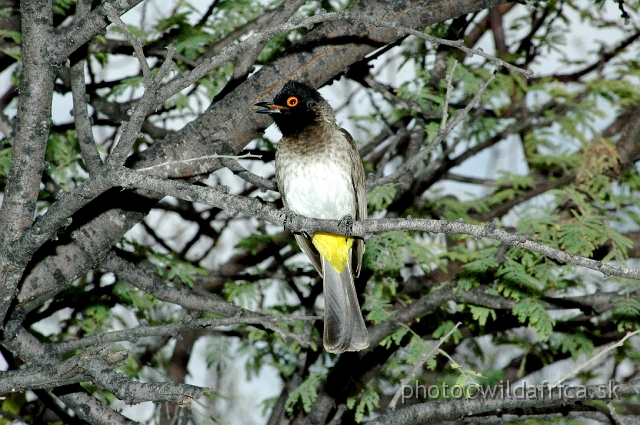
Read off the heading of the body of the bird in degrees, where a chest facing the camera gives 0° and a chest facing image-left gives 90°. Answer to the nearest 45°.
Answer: approximately 45°
